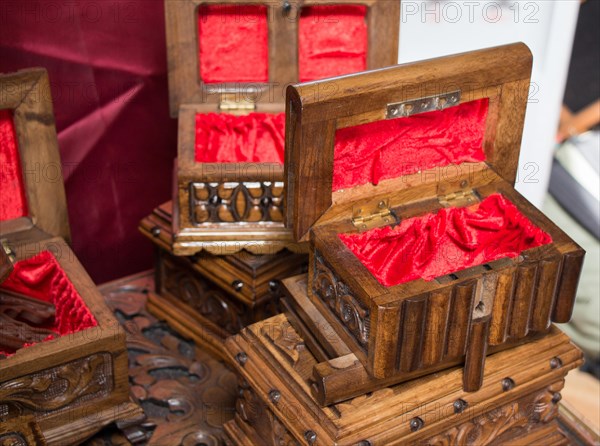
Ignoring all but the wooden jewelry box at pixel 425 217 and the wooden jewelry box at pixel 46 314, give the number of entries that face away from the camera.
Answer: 0

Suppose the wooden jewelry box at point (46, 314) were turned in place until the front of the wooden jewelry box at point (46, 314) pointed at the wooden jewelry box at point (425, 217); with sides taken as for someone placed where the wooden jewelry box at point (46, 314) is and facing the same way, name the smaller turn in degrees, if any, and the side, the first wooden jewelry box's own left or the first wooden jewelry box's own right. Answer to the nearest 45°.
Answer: approximately 45° to the first wooden jewelry box's own left

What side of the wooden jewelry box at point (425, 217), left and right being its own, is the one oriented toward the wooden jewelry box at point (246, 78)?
back

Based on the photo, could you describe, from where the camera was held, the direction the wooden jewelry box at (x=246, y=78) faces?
facing the viewer

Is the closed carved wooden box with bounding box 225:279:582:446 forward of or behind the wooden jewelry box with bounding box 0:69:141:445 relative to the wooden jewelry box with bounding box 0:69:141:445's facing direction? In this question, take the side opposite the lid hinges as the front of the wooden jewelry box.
forward

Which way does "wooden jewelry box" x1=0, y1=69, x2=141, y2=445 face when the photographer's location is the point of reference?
facing the viewer and to the right of the viewer

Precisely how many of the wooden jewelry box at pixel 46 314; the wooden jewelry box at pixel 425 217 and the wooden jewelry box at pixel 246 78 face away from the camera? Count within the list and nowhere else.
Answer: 0

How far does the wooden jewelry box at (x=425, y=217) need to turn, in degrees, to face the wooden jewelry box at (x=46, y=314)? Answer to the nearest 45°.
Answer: approximately 135° to its right
